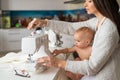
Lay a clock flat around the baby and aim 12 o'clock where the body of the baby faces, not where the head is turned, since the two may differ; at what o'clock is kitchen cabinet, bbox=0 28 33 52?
The kitchen cabinet is roughly at 2 o'clock from the baby.

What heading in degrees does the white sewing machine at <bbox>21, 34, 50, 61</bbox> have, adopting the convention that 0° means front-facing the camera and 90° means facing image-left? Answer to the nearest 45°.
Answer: approximately 315°

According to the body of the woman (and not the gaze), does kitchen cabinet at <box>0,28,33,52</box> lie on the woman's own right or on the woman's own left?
on the woman's own right

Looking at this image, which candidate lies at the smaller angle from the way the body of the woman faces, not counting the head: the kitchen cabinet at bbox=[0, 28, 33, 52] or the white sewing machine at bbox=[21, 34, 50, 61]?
the white sewing machine

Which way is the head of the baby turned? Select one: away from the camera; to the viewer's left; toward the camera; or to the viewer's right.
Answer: to the viewer's left

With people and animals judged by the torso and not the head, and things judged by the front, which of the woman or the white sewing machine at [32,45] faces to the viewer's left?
the woman

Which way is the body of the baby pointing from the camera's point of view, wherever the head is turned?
to the viewer's left

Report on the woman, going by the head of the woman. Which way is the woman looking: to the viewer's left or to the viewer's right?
to the viewer's left

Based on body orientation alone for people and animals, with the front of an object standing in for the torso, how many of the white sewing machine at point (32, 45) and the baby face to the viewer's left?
1

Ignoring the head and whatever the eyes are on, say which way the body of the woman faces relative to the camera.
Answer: to the viewer's left

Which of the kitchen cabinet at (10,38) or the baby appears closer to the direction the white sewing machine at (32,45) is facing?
the baby

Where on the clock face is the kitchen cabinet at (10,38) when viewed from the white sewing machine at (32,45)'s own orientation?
The kitchen cabinet is roughly at 7 o'clock from the white sewing machine.
